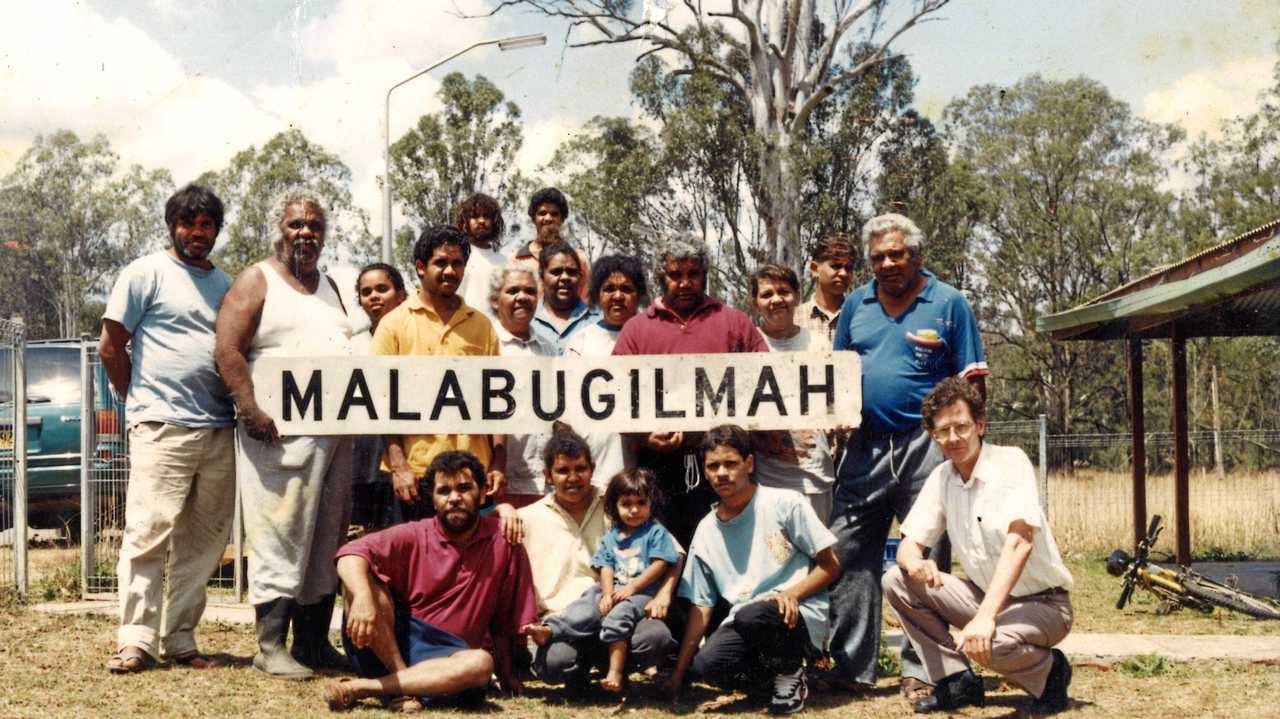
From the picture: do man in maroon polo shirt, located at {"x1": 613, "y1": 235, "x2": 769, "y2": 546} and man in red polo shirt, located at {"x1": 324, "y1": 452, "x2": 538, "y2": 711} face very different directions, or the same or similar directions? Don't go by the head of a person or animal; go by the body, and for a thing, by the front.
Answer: same or similar directions

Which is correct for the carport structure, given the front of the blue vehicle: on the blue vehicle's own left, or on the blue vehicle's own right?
on the blue vehicle's own right

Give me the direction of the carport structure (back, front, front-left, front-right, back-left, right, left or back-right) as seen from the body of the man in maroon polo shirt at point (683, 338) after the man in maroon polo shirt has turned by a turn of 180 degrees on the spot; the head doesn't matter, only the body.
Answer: front-right

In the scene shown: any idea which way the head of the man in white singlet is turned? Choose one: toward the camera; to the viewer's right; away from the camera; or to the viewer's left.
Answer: toward the camera

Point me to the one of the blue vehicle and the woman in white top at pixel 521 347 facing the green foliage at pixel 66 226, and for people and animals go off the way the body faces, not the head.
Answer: the blue vehicle

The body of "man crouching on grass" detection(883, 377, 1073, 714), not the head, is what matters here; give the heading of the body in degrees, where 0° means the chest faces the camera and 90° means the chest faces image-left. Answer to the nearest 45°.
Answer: approximately 45°

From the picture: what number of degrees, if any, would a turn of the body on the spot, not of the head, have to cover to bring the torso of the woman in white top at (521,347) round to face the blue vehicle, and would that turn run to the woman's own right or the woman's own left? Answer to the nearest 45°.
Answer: approximately 135° to the woman's own right

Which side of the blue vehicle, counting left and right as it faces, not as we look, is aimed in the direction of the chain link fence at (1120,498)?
right

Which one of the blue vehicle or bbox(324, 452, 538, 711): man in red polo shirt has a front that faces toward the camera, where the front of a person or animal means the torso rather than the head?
the man in red polo shirt

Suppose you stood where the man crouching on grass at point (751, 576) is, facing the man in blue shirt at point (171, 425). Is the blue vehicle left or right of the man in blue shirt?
right

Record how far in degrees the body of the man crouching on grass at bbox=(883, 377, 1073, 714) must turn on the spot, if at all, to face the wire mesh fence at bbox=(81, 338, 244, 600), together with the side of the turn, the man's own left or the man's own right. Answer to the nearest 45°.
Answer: approximately 45° to the man's own right

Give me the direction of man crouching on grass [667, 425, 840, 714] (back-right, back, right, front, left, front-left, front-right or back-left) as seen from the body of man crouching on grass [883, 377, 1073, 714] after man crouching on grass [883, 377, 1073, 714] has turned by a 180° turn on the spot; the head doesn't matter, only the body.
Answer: back-left

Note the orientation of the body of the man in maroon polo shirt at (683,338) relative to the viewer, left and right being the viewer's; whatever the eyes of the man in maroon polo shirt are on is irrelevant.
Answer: facing the viewer

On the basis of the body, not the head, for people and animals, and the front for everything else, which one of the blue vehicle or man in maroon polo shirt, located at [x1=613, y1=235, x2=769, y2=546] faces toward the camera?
the man in maroon polo shirt
